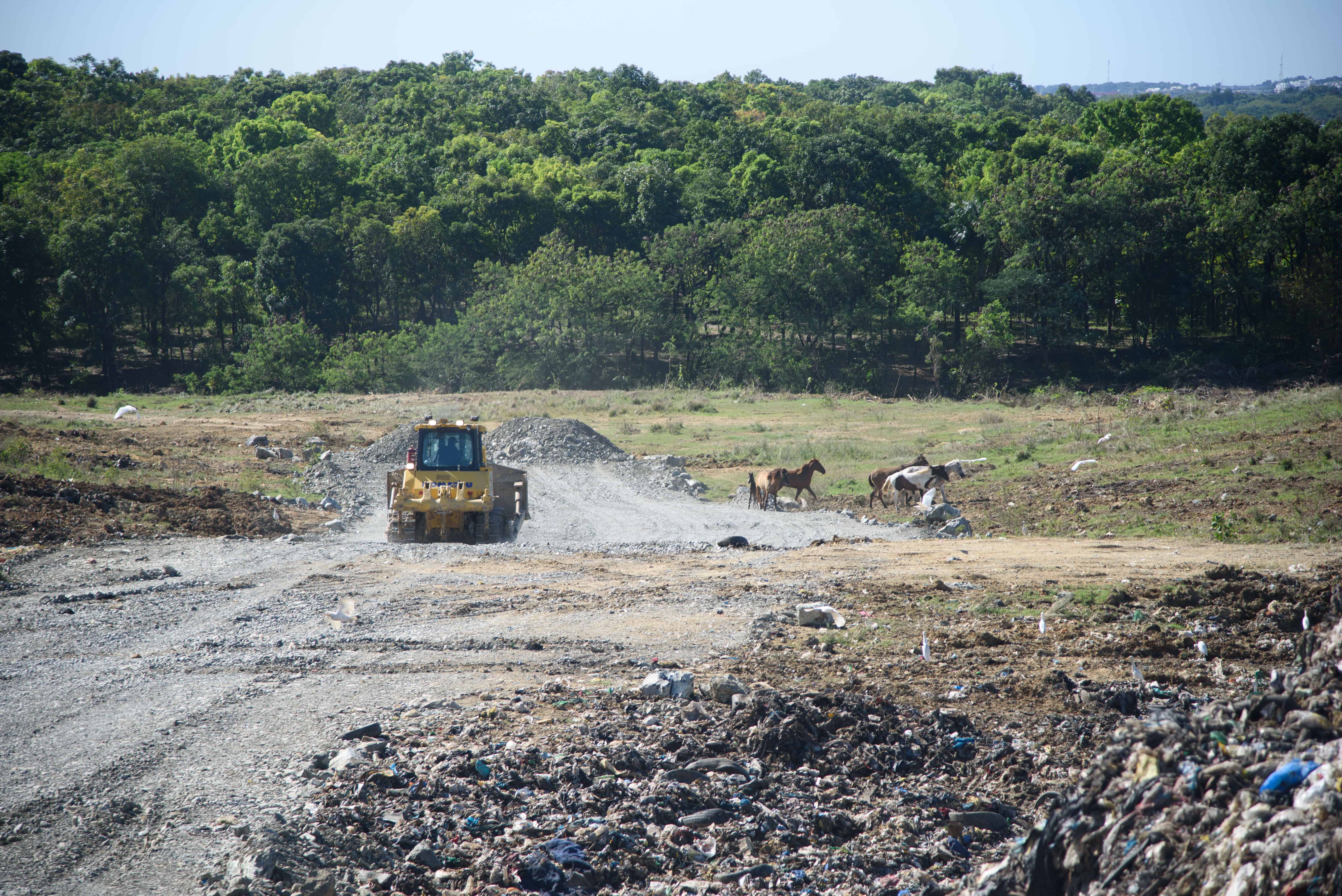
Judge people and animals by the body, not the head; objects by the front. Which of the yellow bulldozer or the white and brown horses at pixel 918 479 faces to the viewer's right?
the white and brown horses

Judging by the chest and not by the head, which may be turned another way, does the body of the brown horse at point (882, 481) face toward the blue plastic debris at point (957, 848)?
no

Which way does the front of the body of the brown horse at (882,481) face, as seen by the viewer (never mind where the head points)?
to the viewer's right

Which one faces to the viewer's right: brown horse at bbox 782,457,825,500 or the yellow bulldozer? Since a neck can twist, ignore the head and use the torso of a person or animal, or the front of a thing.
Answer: the brown horse

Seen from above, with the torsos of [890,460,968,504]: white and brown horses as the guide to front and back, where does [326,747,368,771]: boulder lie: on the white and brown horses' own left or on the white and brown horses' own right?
on the white and brown horses' own right

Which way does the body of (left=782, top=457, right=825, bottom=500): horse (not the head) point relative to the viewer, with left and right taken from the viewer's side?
facing to the right of the viewer

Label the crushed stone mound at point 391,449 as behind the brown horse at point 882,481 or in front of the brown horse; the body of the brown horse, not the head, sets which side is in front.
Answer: behind

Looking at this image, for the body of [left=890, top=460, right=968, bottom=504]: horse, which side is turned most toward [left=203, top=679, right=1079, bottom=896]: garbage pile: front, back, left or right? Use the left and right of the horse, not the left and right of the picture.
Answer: right

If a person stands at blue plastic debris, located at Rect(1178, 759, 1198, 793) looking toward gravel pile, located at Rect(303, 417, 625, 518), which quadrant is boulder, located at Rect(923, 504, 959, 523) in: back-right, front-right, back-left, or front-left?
front-right

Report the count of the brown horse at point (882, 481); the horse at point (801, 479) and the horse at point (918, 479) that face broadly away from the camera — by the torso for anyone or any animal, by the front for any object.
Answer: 0

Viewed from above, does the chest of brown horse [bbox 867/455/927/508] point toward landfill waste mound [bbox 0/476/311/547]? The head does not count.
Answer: no

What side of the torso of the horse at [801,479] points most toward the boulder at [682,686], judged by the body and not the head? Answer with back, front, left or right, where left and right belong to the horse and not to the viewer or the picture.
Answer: right

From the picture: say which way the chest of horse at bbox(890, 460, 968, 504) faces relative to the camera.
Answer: to the viewer's right

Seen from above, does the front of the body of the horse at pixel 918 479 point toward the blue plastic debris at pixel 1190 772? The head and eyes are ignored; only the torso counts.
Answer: no
